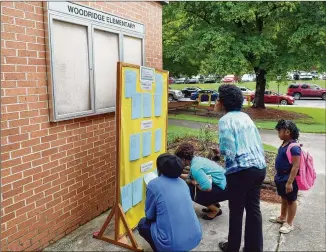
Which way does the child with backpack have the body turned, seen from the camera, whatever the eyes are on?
to the viewer's left

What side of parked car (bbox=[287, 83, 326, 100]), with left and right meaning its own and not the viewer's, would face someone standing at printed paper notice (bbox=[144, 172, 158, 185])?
right

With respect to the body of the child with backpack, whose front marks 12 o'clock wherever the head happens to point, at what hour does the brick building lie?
The brick building is roughly at 11 o'clock from the child with backpack.

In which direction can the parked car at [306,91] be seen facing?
to the viewer's right

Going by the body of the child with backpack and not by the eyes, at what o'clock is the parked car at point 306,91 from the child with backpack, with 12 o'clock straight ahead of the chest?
The parked car is roughly at 3 o'clock from the child with backpack.

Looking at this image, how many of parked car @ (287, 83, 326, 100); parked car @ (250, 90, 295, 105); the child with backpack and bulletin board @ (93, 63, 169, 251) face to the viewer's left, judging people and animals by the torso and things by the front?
1

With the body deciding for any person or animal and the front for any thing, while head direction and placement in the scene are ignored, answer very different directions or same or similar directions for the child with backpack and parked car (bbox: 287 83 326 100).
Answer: very different directions

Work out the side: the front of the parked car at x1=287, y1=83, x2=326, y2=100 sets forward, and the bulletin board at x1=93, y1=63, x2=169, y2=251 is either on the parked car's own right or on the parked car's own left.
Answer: on the parked car's own right
